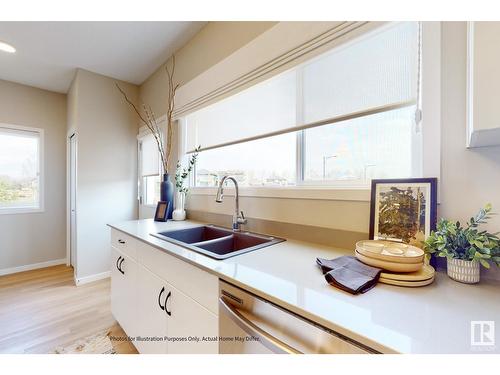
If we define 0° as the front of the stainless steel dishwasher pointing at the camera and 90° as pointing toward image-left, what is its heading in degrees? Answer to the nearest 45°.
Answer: approximately 45°

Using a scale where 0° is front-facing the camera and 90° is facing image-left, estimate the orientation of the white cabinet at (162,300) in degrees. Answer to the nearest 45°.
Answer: approximately 45°

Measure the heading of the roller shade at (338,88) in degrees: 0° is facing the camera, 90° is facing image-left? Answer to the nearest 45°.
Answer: approximately 45°
